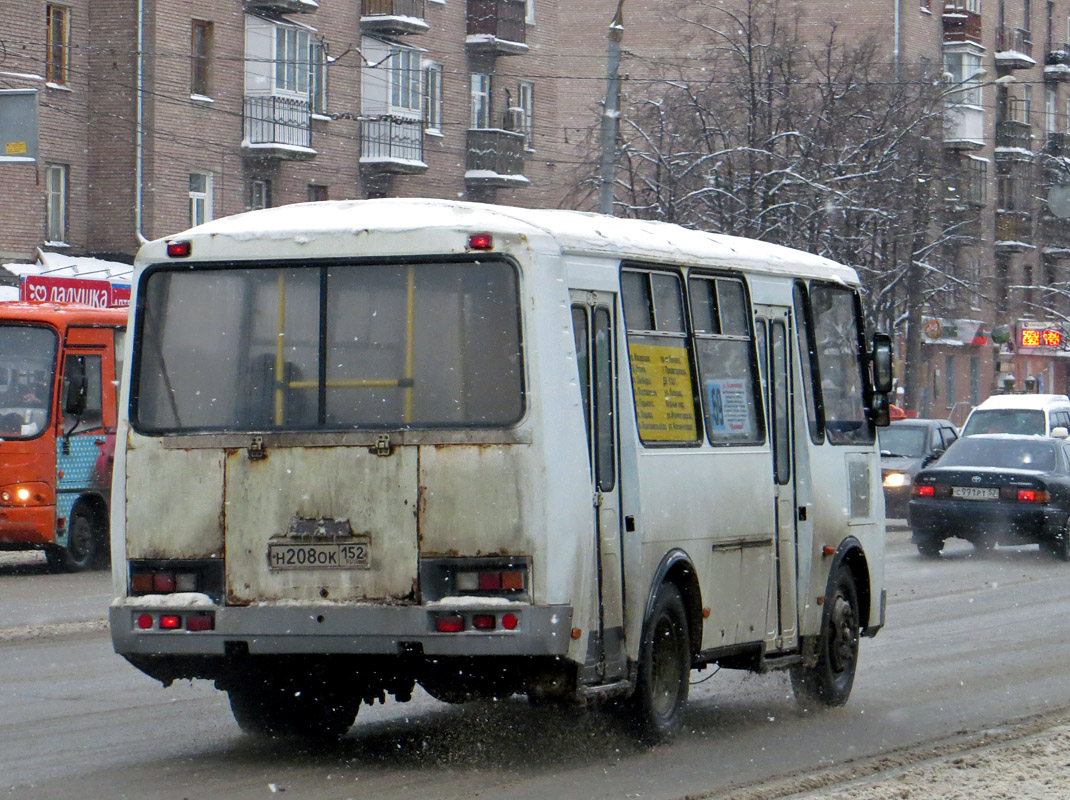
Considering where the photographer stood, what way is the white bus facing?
facing away from the viewer and to the right of the viewer

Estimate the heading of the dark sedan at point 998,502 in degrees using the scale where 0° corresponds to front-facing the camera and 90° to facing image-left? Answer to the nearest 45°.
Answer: approximately 225°

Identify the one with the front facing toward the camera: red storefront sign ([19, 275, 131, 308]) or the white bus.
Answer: the red storefront sign

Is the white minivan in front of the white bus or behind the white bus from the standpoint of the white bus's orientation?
in front

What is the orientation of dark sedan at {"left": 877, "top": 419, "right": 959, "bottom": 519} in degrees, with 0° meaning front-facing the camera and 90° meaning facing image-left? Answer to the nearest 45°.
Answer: approximately 45°

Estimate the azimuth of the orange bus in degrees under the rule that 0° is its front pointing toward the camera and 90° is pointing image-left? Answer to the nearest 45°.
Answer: approximately 45°

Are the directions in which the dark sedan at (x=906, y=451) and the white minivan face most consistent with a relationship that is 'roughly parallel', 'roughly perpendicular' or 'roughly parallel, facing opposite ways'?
roughly parallel

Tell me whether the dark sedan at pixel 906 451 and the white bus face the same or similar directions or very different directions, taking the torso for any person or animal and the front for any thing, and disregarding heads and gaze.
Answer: very different directions

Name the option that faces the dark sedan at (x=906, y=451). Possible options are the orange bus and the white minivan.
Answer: the white minivan

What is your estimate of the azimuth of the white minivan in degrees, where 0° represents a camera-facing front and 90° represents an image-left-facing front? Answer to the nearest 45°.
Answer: approximately 45°

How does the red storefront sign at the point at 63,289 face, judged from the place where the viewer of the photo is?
facing the viewer

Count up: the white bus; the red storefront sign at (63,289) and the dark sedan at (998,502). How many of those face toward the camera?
1

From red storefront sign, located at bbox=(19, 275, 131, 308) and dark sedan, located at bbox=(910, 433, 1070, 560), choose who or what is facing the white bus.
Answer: the red storefront sign

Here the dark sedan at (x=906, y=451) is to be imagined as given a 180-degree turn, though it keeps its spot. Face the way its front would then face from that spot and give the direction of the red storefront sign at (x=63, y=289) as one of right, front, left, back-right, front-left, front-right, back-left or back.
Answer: back-left

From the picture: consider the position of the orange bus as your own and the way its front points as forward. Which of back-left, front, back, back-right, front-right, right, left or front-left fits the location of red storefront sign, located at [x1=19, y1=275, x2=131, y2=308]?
back-right

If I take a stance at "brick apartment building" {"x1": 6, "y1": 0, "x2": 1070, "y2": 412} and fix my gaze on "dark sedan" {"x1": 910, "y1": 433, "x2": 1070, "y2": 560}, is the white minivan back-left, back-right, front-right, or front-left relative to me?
front-left
